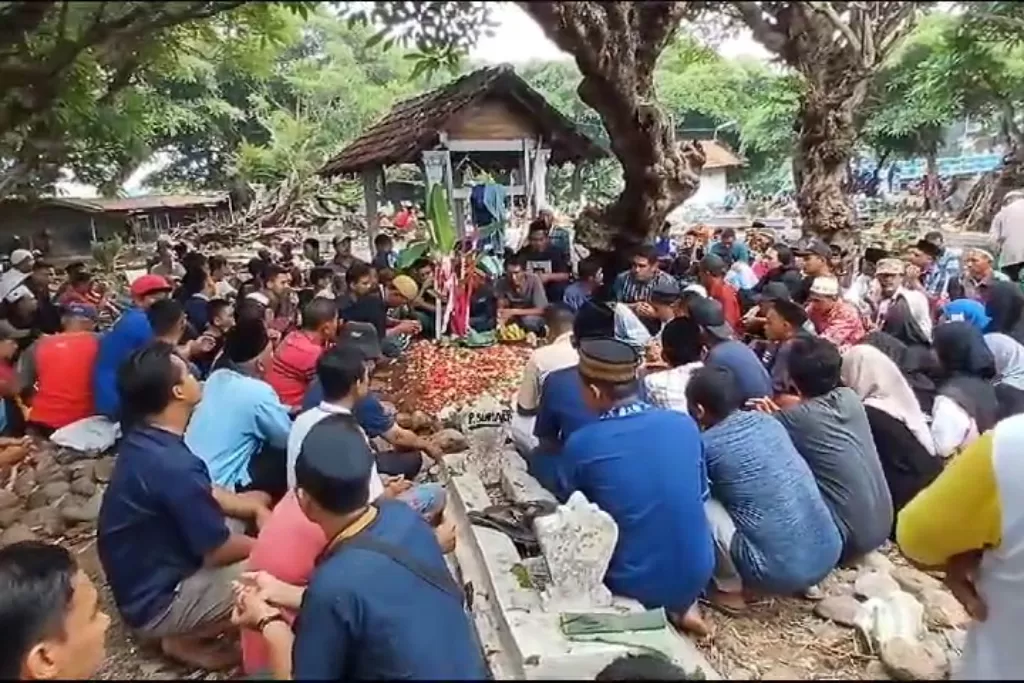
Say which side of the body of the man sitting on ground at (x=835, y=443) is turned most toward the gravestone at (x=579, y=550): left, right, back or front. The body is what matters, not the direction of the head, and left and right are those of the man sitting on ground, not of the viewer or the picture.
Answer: left

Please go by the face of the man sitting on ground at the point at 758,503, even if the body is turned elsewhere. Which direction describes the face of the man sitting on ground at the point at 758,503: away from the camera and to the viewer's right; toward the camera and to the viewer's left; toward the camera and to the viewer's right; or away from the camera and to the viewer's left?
away from the camera and to the viewer's left

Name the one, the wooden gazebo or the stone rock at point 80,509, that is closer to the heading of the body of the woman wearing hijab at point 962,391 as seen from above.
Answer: the wooden gazebo

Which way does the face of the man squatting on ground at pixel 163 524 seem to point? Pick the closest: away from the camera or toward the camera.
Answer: away from the camera

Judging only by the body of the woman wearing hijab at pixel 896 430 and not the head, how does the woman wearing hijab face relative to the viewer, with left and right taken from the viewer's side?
facing away from the viewer and to the left of the viewer

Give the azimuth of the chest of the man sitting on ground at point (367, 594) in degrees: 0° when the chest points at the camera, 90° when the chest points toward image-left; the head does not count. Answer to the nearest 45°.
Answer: approximately 135°

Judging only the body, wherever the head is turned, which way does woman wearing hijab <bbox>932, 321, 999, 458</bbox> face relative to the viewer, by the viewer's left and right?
facing away from the viewer and to the left of the viewer

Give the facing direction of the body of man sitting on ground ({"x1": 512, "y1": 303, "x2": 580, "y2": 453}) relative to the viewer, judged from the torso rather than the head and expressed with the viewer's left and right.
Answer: facing away from the viewer and to the left of the viewer

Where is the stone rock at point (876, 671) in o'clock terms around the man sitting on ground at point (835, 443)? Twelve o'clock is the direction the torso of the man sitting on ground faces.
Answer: The stone rock is roughly at 7 o'clock from the man sitting on ground.

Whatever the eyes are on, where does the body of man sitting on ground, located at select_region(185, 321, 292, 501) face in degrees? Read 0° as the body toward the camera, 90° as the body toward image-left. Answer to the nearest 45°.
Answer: approximately 225°
